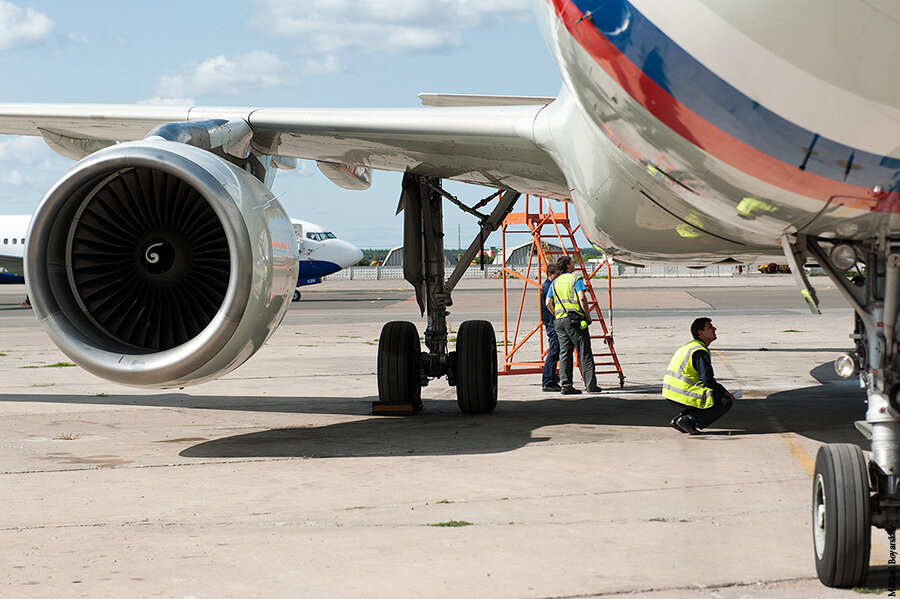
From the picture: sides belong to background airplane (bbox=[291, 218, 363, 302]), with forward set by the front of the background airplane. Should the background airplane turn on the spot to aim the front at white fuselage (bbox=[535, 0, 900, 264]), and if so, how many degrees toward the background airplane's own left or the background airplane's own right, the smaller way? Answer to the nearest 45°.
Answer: approximately 90° to the background airplane's own right

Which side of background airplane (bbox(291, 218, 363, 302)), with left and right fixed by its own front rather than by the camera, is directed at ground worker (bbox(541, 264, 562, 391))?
right

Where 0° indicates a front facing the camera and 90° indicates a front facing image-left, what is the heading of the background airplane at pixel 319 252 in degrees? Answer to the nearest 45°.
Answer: approximately 270°

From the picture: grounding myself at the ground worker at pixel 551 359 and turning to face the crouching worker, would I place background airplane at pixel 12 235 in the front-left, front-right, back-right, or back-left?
back-right

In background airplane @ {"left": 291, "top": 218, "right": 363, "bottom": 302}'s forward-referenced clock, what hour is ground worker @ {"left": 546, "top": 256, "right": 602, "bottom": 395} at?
The ground worker is roughly at 3 o'clock from the background airplane.

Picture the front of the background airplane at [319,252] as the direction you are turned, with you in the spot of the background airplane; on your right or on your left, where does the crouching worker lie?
on your right

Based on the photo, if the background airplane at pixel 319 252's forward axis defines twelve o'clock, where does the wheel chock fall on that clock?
The wheel chock is roughly at 3 o'clock from the background airplane.
